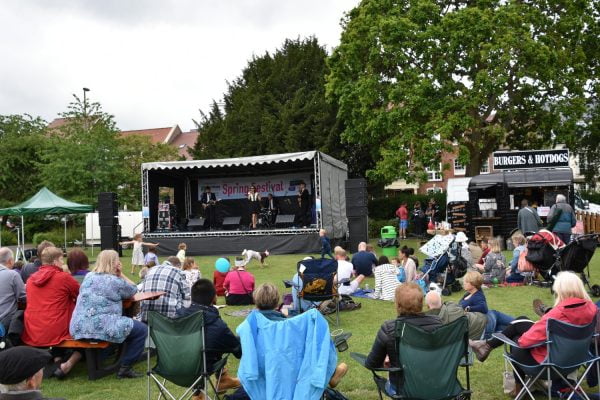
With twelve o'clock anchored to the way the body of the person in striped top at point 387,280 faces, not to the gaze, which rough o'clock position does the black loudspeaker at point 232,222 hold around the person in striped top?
The black loudspeaker is roughly at 11 o'clock from the person in striped top.

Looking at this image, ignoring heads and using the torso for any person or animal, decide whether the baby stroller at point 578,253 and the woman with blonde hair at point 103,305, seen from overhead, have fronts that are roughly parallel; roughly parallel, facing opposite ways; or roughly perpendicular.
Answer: roughly perpendicular

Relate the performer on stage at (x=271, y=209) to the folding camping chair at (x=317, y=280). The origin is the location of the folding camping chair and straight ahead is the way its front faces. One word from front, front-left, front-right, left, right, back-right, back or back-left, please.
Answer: front

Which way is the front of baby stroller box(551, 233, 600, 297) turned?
to the viewer's left

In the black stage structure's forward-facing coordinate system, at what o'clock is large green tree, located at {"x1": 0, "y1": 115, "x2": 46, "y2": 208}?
The large green tree is roughly at 3 o'clock from the black stage structure.

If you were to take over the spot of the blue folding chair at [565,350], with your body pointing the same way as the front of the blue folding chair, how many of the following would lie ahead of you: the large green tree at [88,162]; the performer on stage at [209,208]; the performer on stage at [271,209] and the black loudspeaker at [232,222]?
4

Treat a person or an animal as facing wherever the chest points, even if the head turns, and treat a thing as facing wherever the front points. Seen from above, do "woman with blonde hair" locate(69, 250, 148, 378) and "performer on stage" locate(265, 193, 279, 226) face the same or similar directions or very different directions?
very different directions

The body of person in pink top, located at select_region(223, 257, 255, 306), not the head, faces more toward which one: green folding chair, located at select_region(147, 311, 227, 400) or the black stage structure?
the black stage structure

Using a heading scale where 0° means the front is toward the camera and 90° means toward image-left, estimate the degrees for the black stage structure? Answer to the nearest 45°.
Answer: approximately 45°

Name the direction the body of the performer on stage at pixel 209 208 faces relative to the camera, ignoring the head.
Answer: toward the camera

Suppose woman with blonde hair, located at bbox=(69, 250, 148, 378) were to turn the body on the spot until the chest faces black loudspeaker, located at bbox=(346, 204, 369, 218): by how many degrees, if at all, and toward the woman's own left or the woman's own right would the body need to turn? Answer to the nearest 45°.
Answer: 0° — they already face it

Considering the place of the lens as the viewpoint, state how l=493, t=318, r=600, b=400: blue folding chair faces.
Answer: facing away from the viewer and to the left of the viewer

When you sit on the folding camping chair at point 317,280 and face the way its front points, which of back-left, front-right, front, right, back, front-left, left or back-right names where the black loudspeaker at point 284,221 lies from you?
front

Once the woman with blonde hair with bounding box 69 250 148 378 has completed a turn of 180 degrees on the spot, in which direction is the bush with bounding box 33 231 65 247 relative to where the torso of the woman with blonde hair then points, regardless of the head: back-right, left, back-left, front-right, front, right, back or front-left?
back-right

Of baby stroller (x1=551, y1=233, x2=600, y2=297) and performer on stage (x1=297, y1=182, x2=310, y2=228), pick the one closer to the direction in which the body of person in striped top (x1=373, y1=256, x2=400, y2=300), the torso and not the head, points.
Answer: the performer on stage

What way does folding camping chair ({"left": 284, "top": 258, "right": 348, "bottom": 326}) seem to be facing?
away from the camera

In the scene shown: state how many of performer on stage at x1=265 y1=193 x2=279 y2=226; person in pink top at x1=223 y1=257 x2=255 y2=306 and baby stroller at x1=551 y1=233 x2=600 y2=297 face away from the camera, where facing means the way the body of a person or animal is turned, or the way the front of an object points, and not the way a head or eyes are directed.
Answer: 1
